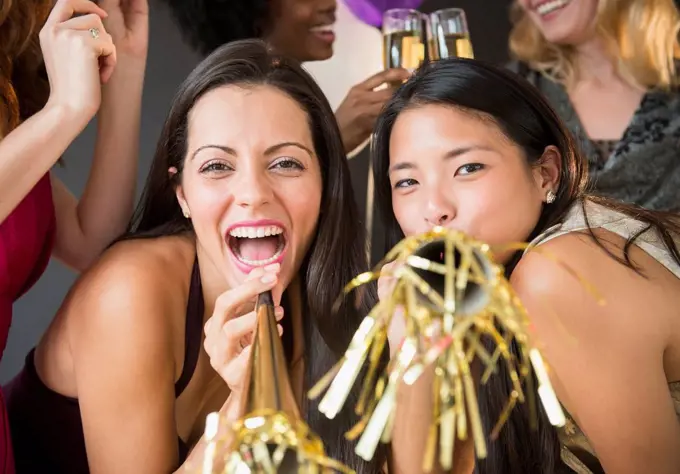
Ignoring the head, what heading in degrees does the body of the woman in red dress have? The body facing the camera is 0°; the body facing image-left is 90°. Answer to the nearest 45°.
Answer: approximately 270°
